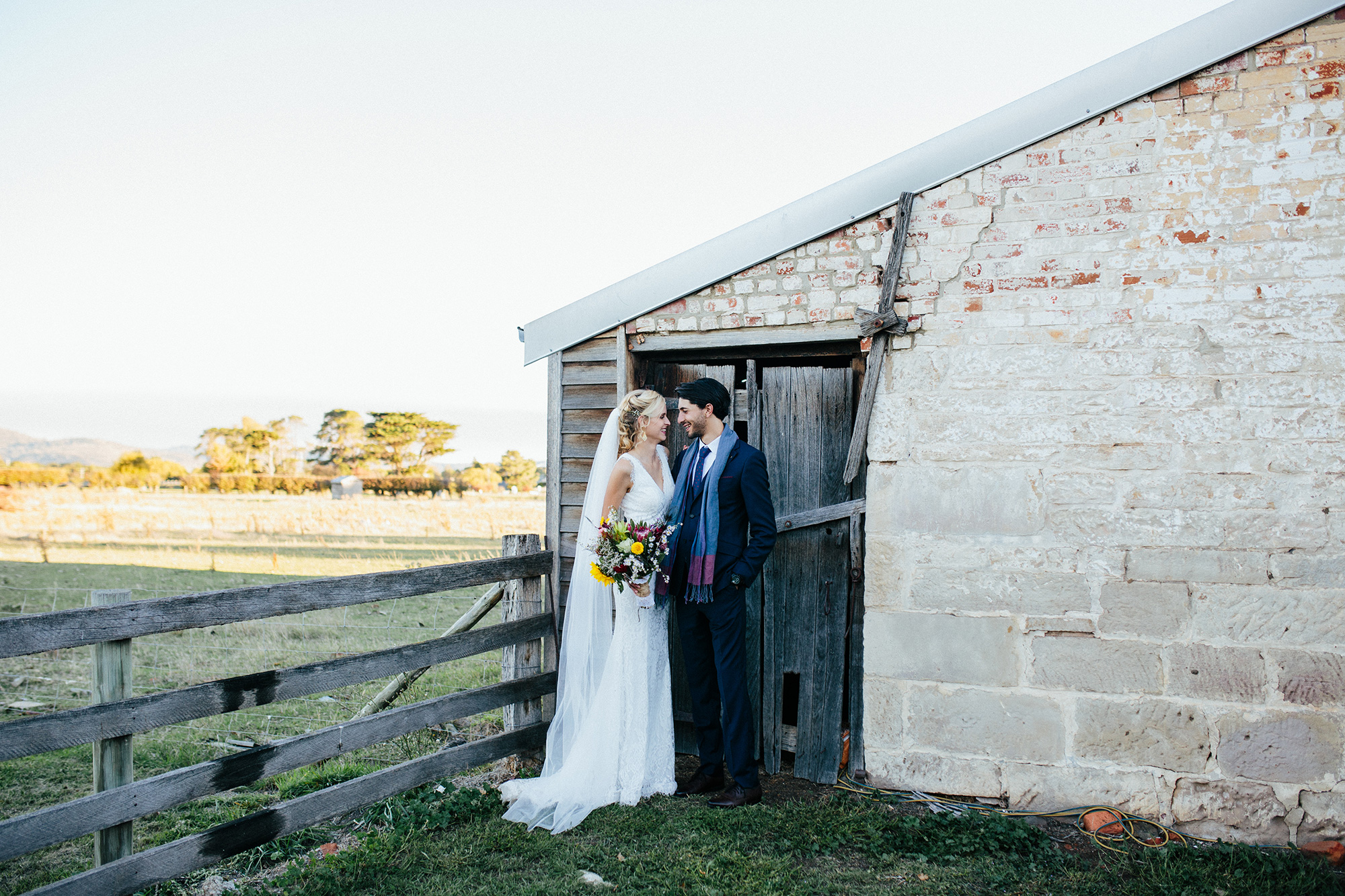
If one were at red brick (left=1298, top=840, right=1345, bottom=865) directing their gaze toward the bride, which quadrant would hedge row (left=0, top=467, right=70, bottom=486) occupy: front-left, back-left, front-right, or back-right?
front-right

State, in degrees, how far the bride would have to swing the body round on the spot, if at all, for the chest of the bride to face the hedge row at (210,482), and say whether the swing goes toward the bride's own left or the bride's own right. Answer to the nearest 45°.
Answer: approximately 180°

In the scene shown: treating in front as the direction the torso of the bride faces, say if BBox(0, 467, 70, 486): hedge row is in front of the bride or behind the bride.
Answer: behind

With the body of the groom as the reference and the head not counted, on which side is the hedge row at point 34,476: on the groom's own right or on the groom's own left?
on the groom's own right

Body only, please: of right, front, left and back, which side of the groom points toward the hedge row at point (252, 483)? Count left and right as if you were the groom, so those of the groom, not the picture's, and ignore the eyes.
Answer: right

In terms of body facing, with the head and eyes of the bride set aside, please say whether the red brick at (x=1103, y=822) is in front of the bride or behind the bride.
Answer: in front

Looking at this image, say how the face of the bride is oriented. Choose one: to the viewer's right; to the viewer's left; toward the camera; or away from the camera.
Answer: to the viewer's right

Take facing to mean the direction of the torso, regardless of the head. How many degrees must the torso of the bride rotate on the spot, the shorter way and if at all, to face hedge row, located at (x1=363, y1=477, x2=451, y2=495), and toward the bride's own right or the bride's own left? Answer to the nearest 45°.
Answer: approximately 135° to the bride's own left

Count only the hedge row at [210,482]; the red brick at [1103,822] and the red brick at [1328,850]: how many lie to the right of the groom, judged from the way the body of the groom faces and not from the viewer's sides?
1

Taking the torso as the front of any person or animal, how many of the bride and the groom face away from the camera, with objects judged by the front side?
0

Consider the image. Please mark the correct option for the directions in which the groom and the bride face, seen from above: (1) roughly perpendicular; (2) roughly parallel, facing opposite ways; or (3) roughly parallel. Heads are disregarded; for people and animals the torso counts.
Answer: roughly perpendicular

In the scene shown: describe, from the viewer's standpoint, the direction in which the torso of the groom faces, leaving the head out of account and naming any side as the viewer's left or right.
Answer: facing the viewer and to the left of the viewer

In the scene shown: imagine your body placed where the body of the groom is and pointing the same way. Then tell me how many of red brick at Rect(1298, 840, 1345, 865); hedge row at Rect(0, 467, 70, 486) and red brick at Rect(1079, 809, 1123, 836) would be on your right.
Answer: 1

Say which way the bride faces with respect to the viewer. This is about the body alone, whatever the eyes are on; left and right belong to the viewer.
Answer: facing the viewer and to the right of the viewer

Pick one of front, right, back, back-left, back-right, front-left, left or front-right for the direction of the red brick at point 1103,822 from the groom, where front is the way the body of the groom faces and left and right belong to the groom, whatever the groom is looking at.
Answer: back-left

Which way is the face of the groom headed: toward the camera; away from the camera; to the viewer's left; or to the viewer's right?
to the viewer's left
